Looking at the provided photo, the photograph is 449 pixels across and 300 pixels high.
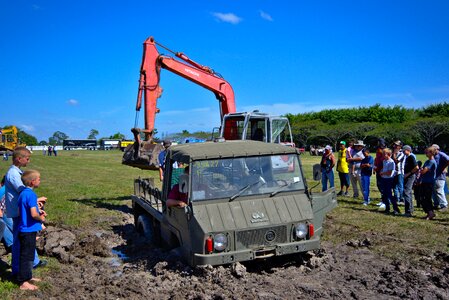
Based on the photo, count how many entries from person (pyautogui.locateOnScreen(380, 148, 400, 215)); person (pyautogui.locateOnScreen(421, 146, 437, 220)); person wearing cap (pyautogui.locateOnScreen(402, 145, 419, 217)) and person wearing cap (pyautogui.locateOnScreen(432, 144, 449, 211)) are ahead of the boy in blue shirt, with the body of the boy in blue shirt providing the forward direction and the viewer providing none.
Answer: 4

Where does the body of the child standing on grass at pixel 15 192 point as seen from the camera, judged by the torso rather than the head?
to the viewer's right

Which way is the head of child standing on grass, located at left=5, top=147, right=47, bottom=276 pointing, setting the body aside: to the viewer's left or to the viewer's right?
to the viewer's right

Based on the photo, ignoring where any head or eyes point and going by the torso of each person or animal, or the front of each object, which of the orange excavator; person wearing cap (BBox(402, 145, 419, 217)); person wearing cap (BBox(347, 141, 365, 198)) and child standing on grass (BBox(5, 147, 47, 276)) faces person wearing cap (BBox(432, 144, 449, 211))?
the child standing on grass

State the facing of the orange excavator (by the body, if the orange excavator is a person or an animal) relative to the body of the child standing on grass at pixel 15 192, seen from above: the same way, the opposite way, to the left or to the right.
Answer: the opposite way

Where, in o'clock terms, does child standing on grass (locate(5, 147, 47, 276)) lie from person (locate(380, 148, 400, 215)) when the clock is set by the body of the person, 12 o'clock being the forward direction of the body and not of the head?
The child standing on grass is roughly at 10 o'clock from the person.

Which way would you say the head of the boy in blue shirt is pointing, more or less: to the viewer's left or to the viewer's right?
to the viewer's right

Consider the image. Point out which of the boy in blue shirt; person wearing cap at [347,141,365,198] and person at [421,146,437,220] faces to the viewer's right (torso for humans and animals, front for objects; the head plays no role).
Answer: the boy in blue shirt

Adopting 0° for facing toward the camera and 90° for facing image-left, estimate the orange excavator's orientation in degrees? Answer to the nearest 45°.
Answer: approximately 45°

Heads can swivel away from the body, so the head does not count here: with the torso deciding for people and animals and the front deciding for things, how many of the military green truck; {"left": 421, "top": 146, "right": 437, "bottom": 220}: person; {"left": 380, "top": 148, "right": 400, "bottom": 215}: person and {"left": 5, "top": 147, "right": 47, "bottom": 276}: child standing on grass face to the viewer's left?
2

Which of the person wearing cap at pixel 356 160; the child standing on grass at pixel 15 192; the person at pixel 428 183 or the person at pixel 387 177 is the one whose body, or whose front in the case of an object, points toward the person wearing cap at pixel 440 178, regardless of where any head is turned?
the child standing on grass

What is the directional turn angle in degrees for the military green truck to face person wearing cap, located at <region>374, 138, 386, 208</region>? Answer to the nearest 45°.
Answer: approximately 90° to its left

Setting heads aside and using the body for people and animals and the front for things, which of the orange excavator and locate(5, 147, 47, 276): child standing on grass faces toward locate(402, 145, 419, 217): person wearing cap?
the child standing on grass

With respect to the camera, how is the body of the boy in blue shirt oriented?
to the viewer's right

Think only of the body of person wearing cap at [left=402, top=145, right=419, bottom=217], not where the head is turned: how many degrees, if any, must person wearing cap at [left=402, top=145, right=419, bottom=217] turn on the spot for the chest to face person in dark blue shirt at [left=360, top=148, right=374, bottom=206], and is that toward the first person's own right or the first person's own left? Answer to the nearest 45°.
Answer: approximately 45° to the first person's own right

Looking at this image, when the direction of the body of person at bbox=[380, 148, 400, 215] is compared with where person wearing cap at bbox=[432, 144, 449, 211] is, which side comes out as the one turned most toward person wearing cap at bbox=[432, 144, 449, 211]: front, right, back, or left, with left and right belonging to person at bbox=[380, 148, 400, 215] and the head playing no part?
back
